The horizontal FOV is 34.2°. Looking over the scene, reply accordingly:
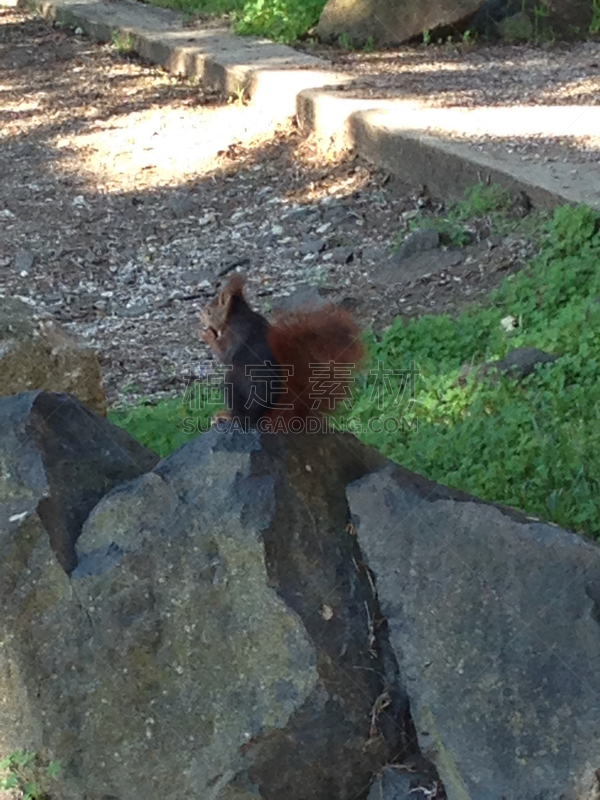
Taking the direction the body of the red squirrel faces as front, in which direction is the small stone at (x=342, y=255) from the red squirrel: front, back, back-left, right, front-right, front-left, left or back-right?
right

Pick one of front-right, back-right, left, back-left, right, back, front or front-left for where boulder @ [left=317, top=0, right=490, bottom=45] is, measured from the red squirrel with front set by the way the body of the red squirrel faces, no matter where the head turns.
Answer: right

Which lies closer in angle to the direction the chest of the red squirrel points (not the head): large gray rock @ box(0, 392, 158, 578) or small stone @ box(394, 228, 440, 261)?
the large gray rock

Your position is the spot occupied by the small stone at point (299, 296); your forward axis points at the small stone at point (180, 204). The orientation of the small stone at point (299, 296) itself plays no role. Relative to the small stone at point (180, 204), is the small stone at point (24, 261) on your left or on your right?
left

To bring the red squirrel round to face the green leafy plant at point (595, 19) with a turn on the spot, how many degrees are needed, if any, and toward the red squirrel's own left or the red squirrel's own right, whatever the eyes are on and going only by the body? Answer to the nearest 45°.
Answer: approximately 90° to the red squirrel's own right

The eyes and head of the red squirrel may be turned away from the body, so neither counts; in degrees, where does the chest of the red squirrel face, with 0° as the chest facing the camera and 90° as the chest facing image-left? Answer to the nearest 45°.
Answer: approximately 90°

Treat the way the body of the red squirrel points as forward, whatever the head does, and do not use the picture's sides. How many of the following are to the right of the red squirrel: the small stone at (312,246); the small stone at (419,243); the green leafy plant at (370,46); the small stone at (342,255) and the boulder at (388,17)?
5

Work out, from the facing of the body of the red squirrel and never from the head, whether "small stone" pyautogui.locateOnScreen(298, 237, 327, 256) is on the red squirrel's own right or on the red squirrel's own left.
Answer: on the red squirrel's own right

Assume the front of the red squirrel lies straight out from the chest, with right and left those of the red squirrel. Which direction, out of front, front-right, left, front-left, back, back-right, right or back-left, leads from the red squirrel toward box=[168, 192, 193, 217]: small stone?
right

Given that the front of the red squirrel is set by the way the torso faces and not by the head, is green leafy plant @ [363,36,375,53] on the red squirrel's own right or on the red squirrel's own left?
on the red squirrel's own right

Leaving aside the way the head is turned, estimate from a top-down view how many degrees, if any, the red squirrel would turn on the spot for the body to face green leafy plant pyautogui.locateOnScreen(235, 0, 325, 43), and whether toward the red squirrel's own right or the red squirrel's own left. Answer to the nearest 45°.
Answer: approximately 90° to the red squirrel's own right

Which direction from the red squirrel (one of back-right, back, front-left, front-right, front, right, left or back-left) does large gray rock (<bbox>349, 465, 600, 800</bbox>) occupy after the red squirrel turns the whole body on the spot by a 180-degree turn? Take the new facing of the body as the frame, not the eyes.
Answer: front-right

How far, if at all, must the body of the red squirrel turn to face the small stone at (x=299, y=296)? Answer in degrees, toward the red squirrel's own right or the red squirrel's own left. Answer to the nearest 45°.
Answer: approximately 90° to the red squirrel's own right

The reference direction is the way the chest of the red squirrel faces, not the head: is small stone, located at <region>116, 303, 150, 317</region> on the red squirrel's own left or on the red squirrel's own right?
on the red squirrel's own right

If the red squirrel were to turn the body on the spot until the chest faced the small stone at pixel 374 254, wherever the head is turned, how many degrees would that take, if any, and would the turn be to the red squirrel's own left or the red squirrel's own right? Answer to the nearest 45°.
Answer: approximately 90° to the red squirrel's own right
